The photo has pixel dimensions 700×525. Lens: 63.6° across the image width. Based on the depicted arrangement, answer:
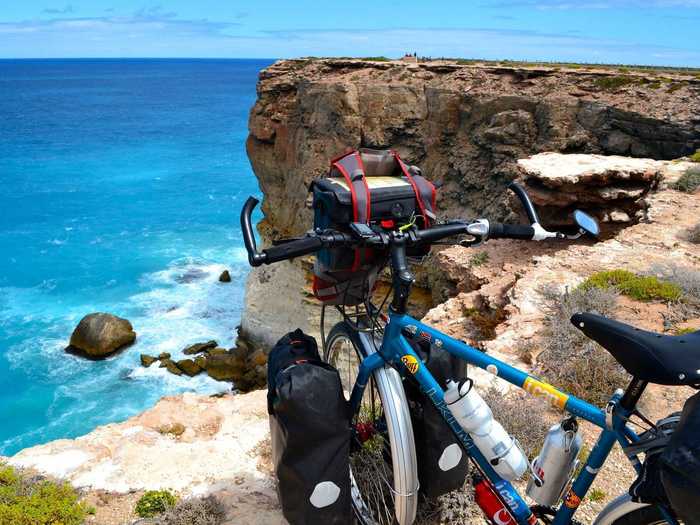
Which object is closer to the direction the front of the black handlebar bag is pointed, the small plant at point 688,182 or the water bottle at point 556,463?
the small plant

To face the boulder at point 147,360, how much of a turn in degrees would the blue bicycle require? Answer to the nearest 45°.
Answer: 0° — it already faces it

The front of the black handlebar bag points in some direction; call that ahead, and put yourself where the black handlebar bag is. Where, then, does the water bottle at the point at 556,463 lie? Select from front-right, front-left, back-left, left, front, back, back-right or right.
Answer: back

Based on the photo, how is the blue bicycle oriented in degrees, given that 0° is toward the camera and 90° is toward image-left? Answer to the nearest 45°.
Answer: approximately 135°

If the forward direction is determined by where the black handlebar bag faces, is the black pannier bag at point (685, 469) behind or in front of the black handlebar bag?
behind

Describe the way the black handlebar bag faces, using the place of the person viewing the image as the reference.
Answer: facing away from the viewer and to the left of the viewer

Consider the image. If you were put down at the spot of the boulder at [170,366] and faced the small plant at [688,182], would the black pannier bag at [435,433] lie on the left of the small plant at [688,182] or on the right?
right

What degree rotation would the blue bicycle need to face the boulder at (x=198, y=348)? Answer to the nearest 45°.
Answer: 0° — it already faces it

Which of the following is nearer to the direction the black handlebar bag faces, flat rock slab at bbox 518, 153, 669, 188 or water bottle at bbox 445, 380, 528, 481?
the flat rock slab

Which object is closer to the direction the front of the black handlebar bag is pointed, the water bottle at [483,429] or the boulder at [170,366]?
the boulder

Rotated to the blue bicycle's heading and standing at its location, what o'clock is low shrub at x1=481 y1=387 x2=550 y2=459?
The low shrub is roughly at 2 o'clock from the blue bicycle.

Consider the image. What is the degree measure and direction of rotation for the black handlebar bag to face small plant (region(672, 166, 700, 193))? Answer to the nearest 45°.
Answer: approximately 90° to its right

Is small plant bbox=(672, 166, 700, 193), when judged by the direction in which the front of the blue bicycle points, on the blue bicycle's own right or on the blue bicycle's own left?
on the blue bicycle's own right
